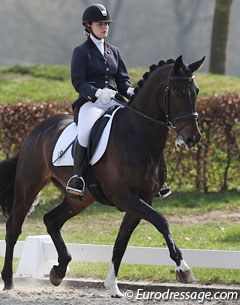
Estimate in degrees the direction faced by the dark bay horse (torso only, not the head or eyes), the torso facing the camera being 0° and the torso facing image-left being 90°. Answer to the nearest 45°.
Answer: approximately 315°

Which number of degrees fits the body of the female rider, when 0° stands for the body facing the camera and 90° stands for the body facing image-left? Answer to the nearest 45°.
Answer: approximately 315°
